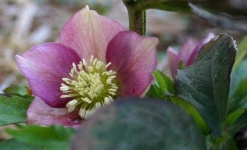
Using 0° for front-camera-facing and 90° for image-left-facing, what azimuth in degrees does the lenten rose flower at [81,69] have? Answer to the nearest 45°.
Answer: approximately 0°

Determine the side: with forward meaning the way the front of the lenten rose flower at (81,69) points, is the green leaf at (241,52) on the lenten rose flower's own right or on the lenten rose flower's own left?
on the lenten rose flower's own left
